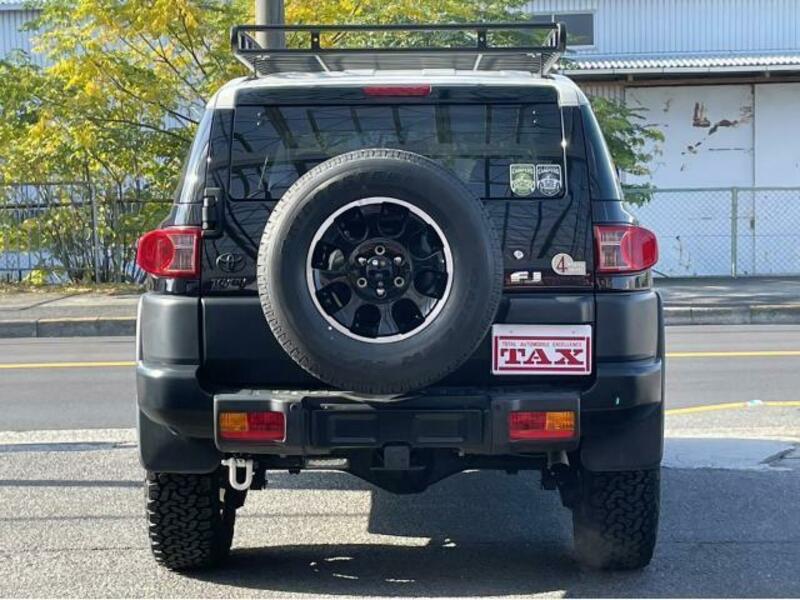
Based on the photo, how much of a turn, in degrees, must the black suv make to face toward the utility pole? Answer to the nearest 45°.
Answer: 0° — it already faces it

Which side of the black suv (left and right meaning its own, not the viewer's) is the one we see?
back

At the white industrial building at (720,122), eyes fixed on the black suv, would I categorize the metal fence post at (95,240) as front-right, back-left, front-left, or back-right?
front-right

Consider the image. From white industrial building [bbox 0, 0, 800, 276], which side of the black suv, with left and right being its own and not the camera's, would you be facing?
front

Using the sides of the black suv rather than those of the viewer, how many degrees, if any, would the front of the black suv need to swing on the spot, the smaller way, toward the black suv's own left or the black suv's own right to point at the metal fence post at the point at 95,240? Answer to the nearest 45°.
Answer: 0° — it already faces it

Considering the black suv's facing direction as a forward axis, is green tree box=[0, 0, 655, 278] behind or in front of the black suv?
in front

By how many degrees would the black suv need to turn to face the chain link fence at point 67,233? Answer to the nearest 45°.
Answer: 0° — it already faces it

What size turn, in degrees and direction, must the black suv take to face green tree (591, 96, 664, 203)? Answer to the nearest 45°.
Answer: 0° — it already faces it

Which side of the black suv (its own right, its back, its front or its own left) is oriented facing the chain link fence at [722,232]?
front
